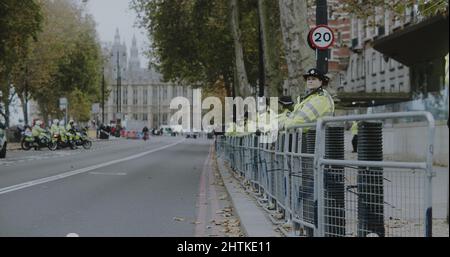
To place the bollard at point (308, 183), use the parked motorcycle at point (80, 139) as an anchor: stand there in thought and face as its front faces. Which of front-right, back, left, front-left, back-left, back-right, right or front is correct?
front-right

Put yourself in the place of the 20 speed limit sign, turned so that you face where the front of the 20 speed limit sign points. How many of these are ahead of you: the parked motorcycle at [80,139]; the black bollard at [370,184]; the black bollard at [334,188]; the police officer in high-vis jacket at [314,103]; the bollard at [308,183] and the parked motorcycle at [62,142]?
4

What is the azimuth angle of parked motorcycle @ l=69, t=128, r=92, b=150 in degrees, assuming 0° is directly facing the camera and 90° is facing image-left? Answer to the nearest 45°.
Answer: approximately 315°

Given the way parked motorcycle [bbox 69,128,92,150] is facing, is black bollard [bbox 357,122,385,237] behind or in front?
in front

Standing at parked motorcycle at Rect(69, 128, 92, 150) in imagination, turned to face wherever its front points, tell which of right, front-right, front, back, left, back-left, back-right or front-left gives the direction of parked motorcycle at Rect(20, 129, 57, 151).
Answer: back

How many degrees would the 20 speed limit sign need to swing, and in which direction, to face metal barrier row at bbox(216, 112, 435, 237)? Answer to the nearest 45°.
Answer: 0° — it already faces it

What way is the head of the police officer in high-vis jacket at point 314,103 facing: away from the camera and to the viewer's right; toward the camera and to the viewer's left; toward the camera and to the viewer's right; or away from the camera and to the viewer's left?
toward the camera and to the viewer's left

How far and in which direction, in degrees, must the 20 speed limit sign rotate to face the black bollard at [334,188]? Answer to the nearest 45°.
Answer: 0° — it already faces it

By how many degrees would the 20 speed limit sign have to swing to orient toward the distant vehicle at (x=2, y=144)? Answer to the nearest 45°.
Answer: approximately 135° to its right

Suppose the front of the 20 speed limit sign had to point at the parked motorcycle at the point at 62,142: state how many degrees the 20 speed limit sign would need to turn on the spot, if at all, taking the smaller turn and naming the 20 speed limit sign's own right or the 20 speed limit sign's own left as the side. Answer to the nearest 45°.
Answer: approximately 135° to the 20 speed limit sign's own right

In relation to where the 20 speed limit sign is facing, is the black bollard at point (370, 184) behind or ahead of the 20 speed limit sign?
ahead

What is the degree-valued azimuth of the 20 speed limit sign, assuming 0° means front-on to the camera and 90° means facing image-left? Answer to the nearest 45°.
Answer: approximately 0°

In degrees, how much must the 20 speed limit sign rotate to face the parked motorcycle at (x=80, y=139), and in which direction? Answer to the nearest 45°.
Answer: approximately 135° to its right

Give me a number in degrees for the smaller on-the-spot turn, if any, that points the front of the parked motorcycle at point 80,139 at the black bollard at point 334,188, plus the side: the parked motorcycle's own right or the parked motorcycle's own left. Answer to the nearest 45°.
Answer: approximately 45° to the parked motorcycle's own right

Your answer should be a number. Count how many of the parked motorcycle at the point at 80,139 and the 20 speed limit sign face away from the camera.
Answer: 0

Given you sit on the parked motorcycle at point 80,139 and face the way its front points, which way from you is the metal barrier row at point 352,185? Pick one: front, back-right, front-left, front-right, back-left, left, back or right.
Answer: front-right
